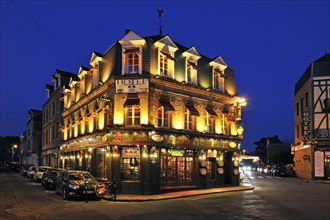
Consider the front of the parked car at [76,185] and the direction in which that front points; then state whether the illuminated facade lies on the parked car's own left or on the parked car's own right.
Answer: on the parked car's own left

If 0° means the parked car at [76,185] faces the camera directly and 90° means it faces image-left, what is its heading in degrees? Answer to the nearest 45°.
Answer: approximately 315°
